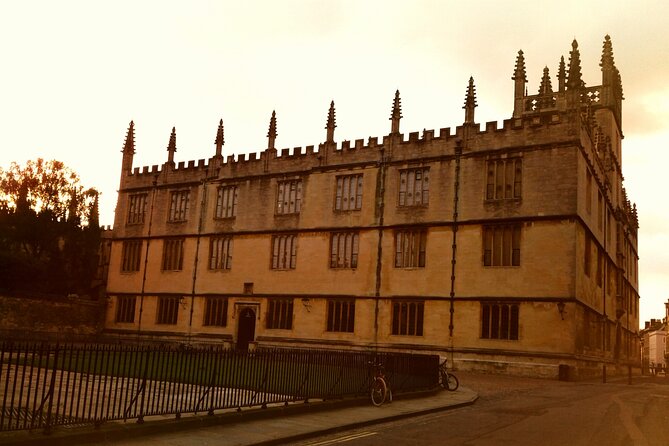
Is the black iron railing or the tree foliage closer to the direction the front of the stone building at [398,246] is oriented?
the black iron railing

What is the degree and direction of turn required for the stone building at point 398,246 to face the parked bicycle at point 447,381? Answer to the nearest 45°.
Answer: approximately 45° to its left

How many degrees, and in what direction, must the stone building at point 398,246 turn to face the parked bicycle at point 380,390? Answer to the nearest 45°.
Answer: approximately 45° to its left

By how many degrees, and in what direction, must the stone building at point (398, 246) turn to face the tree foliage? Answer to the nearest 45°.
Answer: approximately 90° to its right

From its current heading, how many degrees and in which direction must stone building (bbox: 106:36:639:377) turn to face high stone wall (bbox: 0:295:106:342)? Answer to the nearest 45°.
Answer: approximately 45° to its right
